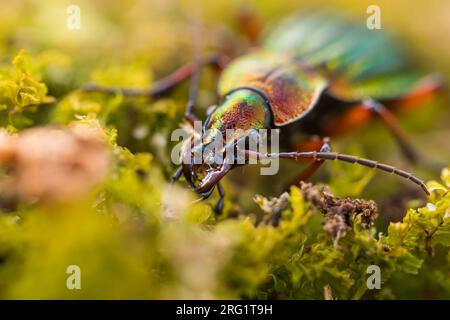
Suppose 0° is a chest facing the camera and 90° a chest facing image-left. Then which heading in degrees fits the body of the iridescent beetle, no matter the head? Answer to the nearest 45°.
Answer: approximately 45°
